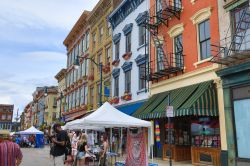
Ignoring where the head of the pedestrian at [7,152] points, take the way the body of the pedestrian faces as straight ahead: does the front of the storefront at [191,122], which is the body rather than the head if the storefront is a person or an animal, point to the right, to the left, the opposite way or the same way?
to the left

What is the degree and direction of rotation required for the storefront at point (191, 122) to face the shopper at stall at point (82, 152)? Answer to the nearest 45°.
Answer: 0° — it already faces them

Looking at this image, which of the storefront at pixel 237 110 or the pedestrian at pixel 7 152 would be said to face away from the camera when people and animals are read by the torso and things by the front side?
the pedestrian

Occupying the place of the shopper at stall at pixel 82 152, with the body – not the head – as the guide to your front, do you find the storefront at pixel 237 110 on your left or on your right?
on your right

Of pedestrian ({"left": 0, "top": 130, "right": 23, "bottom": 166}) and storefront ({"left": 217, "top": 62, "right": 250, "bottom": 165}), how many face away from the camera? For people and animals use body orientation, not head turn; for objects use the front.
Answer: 1

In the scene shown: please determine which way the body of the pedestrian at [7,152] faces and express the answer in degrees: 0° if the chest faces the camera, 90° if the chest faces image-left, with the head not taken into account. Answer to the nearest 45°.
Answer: approximately 180°

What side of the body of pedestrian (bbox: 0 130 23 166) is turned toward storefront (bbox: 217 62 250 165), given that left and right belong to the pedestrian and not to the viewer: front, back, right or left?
right

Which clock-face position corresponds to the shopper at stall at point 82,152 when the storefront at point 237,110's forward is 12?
The shopper at stall is roughly at 1 o'clock from the storefront.

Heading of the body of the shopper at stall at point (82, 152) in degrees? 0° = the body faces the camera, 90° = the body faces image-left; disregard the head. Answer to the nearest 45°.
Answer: approximately 225°

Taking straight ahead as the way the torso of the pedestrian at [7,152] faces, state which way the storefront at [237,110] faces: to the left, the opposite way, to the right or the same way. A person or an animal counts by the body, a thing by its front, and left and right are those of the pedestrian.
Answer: to the left
